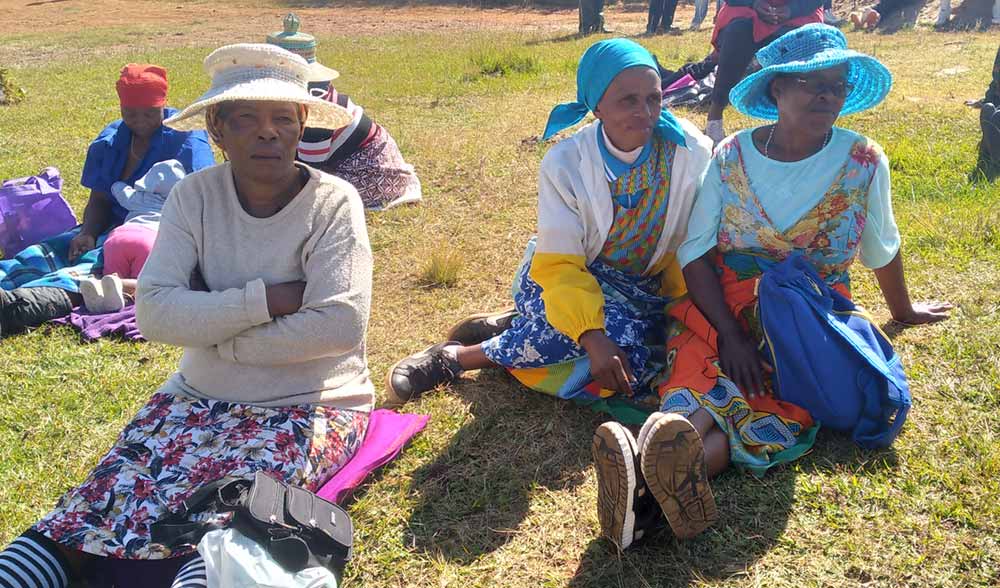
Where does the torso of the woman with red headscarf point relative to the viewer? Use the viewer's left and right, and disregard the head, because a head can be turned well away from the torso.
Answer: facing the viewer and to the left of the viewer

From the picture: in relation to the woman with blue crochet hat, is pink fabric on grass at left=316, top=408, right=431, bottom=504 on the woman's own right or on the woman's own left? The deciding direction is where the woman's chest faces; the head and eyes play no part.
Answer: on the woman's own right

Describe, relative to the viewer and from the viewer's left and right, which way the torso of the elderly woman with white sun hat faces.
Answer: facing the viewer

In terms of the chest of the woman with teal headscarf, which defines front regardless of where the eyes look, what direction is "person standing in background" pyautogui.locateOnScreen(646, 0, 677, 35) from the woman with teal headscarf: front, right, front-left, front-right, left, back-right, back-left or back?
back-left

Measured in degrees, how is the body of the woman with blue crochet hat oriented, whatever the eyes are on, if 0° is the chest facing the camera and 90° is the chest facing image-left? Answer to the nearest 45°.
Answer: approximately 0°

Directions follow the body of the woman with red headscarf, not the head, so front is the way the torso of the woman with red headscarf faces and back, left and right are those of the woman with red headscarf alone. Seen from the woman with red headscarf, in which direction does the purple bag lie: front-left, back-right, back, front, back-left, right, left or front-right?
right

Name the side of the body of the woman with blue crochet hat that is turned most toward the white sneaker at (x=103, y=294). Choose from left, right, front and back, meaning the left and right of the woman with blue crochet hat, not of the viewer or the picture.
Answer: right

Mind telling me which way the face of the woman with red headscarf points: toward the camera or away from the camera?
toward the camera

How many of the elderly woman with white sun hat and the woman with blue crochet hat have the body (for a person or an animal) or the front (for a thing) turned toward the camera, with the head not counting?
2

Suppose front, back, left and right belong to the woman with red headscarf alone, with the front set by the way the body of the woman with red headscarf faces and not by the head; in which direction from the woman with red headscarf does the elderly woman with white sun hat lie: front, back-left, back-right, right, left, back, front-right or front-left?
front-left

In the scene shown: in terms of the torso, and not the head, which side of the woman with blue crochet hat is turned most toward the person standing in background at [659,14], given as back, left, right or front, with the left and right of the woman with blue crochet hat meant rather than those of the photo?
back

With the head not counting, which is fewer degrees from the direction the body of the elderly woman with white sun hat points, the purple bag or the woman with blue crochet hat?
the woman with blue crochet hat

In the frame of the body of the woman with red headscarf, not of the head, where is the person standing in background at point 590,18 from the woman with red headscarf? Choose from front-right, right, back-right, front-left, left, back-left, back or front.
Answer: back

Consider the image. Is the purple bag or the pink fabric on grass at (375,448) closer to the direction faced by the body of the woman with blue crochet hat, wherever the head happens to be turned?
the pink fabric on grass
